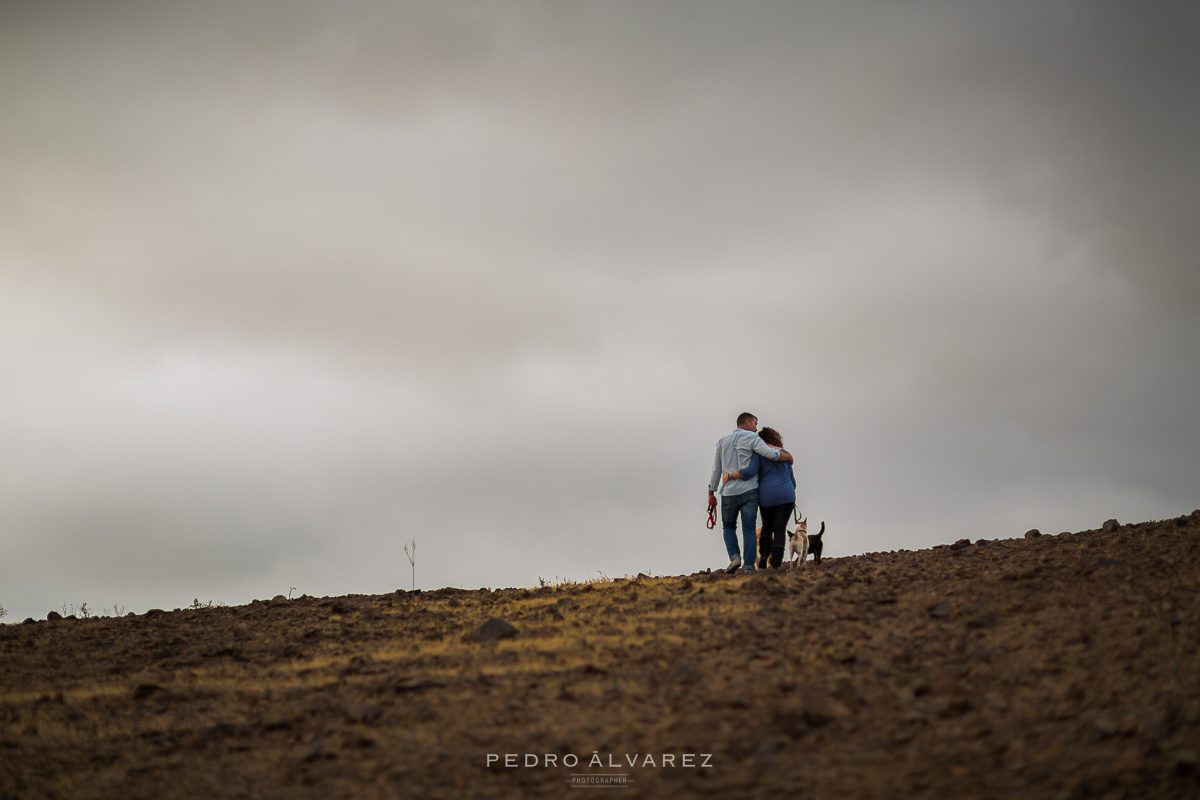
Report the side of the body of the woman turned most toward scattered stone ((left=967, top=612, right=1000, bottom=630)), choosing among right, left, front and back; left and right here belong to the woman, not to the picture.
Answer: back

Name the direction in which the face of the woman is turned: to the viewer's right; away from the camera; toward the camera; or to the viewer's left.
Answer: away from the camera

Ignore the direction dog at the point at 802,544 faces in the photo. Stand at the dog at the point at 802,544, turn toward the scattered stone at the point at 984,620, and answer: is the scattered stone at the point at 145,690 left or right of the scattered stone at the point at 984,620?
right

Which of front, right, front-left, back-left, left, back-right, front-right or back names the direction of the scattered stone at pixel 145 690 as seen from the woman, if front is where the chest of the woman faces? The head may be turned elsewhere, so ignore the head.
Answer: back-left

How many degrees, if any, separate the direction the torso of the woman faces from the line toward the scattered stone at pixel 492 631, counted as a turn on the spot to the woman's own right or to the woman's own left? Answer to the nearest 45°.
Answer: approximately 135° to the woman's own left

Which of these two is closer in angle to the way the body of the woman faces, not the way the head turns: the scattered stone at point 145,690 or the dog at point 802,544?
the dog

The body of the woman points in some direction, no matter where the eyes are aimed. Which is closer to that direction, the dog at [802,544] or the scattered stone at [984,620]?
the dog

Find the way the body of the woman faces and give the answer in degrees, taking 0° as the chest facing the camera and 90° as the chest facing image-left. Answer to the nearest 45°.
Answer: approximately 180°

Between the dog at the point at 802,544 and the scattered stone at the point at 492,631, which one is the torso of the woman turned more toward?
the dog
